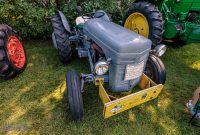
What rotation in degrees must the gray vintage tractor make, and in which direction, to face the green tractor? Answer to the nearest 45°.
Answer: approximately 90° to its left

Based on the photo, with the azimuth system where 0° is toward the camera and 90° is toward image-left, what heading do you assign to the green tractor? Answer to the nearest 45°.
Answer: approximately 315°

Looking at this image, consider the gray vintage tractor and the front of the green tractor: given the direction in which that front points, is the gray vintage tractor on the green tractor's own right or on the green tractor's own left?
on the green tractor's own right

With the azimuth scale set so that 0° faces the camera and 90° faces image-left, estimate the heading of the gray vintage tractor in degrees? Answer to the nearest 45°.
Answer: approximately 315°
